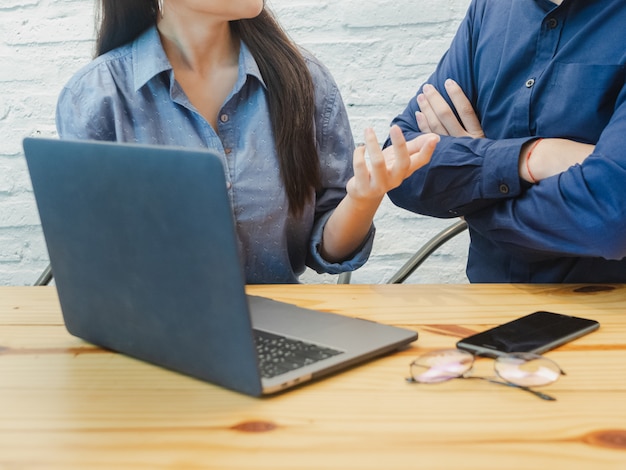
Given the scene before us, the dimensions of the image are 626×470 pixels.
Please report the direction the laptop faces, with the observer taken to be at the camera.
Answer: facing away from the viewer and to the right of the viewer

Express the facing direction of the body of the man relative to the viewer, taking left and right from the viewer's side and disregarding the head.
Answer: facing the viewer and to the left of the viewer

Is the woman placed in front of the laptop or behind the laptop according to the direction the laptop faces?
in front

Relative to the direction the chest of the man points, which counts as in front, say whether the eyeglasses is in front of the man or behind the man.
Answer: in front

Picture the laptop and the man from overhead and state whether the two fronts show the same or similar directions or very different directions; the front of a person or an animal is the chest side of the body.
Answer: very different directions

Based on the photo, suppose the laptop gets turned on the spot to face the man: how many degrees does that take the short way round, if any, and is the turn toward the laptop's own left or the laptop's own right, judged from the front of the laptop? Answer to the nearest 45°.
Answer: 0° — it already faces them
